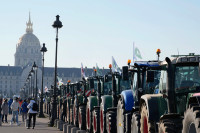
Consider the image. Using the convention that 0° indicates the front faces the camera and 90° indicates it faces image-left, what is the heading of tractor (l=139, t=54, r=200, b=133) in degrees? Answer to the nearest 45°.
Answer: approximately 315°

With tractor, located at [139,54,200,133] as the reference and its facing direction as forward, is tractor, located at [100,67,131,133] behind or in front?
behind
